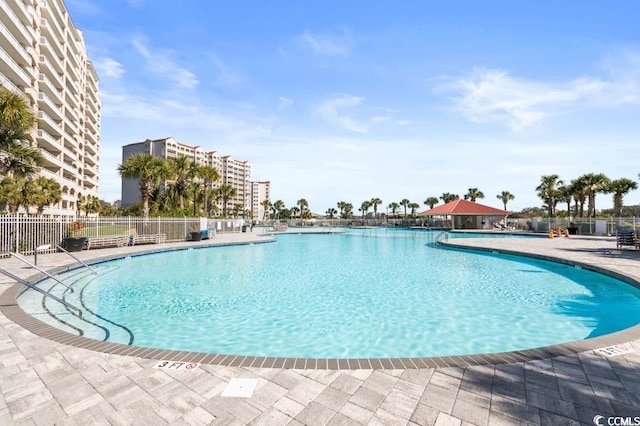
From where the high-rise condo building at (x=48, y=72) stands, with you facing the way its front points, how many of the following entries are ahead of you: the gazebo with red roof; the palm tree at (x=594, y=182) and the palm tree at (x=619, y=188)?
3

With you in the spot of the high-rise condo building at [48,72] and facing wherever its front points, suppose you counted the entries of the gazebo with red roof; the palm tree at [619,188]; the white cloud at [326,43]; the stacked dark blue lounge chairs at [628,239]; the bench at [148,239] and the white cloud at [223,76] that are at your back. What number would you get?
0

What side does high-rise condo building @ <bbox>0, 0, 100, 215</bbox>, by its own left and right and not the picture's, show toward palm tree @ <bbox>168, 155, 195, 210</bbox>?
front

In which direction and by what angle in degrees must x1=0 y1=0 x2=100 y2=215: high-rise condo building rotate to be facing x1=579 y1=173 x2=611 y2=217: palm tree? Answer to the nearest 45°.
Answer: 0° — it already faces it

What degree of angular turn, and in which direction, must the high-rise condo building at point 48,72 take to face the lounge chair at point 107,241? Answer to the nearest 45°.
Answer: approximately 45° to its right

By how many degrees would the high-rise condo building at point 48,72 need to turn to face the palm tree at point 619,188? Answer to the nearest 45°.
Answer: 0° — it already faces it

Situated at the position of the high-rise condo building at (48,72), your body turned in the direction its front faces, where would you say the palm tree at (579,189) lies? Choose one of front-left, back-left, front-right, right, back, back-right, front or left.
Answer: front

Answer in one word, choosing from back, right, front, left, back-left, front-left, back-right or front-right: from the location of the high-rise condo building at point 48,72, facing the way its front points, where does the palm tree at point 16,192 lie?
front-right

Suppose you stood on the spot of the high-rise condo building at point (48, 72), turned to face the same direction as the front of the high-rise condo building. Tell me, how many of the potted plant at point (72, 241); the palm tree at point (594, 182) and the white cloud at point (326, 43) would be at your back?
0

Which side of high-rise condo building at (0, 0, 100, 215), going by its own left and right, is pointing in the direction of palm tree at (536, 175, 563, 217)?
front

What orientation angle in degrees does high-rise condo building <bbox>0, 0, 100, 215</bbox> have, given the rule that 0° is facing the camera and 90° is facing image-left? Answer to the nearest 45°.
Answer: approximately 315°

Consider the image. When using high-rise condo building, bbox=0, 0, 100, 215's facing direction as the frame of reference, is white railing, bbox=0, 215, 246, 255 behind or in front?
in front

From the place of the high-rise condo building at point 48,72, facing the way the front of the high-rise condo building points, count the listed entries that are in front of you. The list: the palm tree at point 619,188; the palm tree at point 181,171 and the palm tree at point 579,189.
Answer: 3

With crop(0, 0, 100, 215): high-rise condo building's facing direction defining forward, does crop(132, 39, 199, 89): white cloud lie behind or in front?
in front
